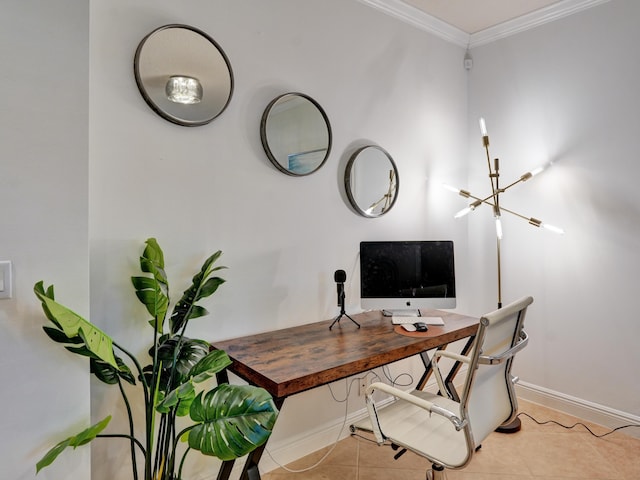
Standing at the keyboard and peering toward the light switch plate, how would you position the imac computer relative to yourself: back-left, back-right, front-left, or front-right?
back-right

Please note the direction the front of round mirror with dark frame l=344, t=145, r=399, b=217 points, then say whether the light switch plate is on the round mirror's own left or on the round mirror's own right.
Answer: on the round mirror's own right

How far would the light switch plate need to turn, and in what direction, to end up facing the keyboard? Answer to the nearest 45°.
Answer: approximately 90° to its left

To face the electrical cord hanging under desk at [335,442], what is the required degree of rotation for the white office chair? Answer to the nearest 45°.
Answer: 0° — it already faces it

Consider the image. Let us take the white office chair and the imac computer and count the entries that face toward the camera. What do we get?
1

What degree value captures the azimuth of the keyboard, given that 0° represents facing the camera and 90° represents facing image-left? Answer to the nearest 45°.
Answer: approximately 0°

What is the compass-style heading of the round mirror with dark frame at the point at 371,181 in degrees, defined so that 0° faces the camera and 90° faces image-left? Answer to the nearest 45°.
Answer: approximately 315°
